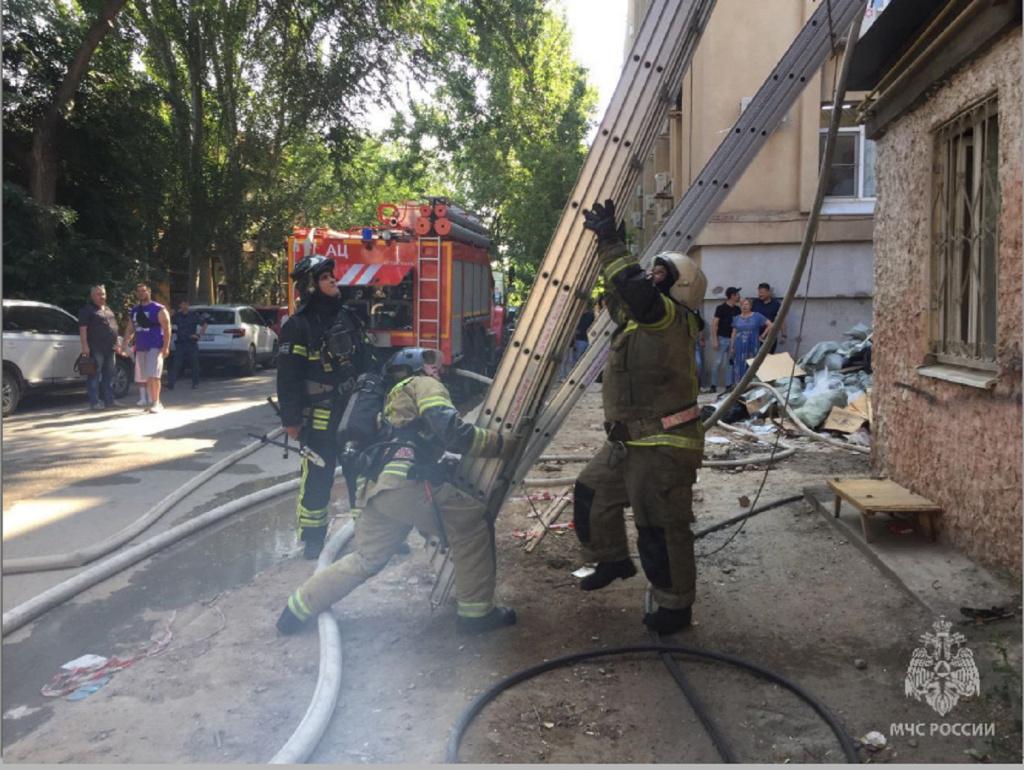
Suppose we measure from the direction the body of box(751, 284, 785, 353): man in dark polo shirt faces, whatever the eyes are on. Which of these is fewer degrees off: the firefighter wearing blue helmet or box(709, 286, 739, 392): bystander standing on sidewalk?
the firefighter wearing blue helmet

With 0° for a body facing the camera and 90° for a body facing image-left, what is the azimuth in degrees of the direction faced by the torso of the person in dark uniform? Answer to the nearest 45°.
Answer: approximately 315°

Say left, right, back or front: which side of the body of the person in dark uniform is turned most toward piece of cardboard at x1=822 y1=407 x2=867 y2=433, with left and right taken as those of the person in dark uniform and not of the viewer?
left

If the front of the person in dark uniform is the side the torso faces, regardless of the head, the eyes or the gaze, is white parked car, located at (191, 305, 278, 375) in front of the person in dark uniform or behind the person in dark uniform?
behind

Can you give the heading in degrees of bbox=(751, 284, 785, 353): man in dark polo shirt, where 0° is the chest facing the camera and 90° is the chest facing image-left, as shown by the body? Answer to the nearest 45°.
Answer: approximately 45°

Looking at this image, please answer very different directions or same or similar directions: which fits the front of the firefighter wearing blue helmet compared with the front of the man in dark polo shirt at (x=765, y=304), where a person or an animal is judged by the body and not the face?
very different directions
